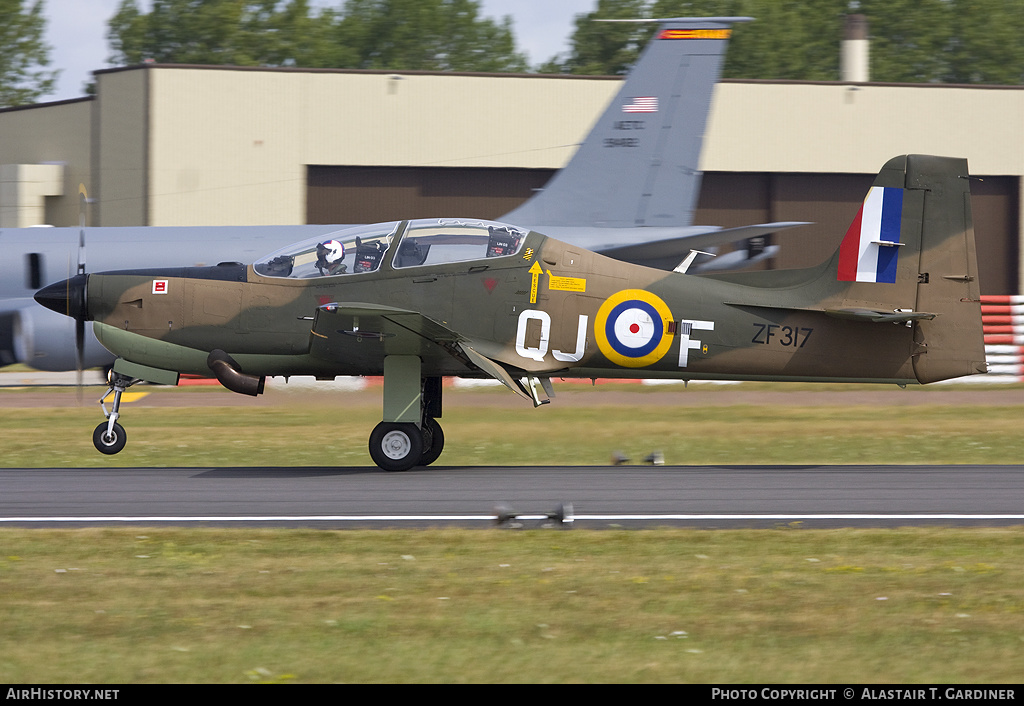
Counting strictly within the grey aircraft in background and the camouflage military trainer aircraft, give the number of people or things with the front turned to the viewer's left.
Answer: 2

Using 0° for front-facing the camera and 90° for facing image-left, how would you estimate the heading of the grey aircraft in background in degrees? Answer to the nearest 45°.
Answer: approximately 90°

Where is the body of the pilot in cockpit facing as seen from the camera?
to the viewer's left

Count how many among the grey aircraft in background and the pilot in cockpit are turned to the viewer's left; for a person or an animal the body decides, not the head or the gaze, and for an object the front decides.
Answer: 2

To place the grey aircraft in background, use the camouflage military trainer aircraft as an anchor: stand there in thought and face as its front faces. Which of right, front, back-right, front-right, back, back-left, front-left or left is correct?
right

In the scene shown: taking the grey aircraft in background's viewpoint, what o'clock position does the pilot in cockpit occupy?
The pilot in cockpit is roughly at 10 o'clock from the grey aircraft in background.

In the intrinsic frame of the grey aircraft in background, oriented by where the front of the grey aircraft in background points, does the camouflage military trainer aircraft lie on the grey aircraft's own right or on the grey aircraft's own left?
on the grey aircraft's own left

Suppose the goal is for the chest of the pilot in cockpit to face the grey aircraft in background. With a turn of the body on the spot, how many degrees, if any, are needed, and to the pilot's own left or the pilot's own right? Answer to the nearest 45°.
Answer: approximately 135° to the pilot's own right

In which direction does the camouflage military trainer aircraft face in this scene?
to the viewer's left
